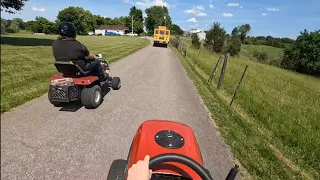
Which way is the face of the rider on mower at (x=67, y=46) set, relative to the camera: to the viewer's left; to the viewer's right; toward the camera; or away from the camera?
away from the camera

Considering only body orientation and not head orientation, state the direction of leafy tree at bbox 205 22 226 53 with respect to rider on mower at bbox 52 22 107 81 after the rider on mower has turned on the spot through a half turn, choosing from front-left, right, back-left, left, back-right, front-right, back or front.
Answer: back

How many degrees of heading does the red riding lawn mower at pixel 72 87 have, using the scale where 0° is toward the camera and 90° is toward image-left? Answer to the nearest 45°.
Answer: approximately 225°

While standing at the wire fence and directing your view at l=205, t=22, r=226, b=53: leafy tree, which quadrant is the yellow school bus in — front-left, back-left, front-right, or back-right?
front-left

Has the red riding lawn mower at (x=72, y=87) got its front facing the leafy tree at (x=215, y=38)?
yes
